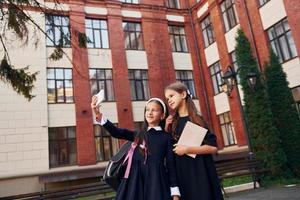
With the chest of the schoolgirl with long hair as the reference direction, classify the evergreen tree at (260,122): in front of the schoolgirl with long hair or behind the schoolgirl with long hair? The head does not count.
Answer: behind

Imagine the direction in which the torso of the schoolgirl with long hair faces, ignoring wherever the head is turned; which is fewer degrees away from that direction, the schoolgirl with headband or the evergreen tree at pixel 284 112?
the schoolgirl with headband

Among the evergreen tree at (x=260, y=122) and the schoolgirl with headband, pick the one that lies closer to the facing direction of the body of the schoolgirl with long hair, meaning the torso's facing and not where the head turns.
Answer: the schoolgirl with headband

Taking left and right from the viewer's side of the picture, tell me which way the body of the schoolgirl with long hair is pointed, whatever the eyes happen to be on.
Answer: facing the viewer and to the left of the viewer

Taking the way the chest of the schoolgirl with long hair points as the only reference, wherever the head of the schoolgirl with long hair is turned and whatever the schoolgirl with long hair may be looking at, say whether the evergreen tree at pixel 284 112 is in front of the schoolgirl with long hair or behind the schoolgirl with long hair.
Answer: behind

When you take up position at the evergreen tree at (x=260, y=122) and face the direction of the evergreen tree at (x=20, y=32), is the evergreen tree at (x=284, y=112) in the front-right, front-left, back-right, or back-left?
back-left

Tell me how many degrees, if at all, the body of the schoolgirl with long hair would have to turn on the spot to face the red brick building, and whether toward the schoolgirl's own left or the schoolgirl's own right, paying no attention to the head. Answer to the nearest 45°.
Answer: approximately 135° to the schoolgirl's own right
